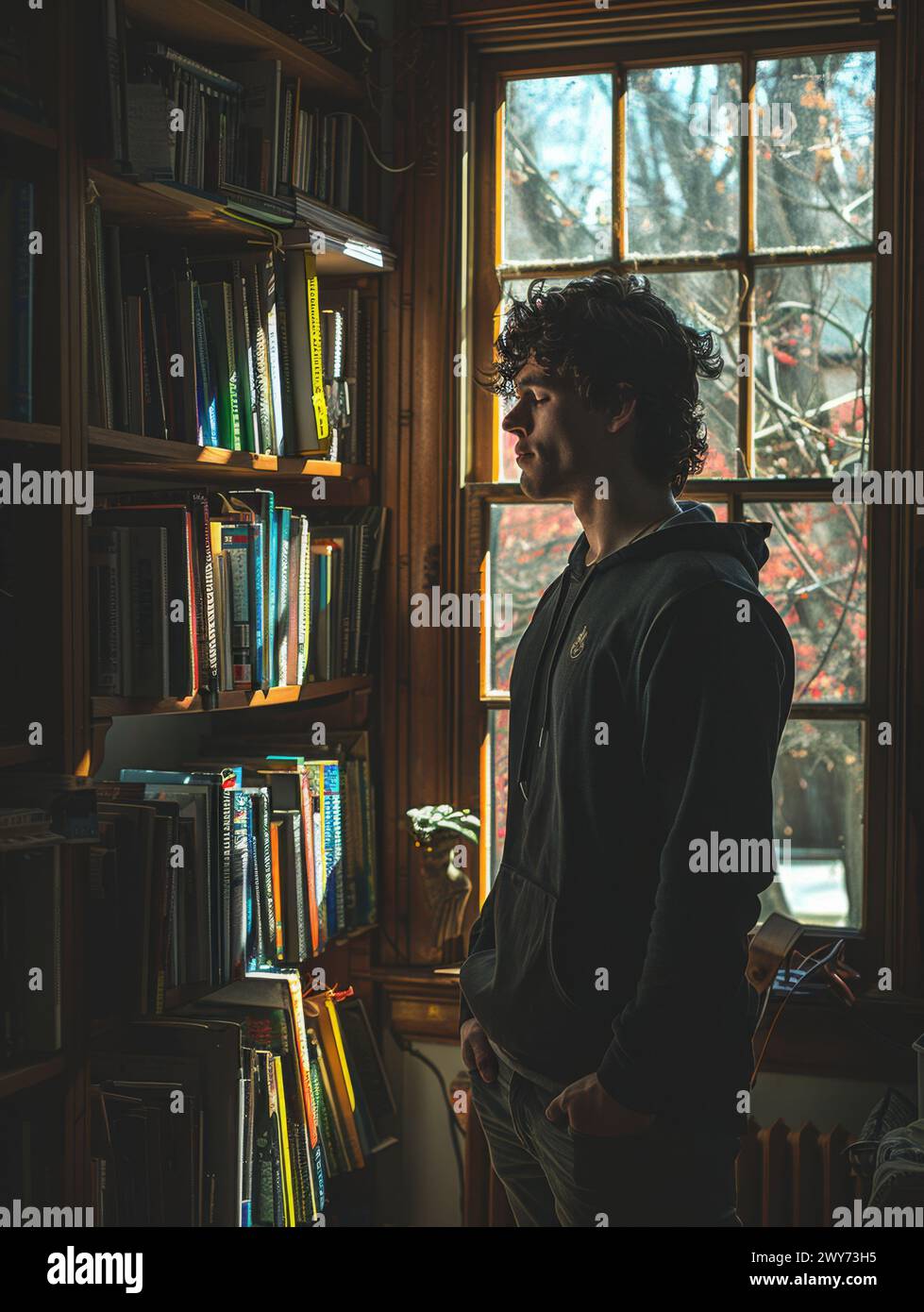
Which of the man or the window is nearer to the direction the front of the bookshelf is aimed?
the man

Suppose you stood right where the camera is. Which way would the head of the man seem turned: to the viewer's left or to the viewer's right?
to the viewer's left

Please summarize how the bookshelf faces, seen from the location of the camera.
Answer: facing the viewer and to the right of the viewer

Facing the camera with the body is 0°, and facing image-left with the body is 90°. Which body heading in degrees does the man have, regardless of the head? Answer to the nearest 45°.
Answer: approximately 45°

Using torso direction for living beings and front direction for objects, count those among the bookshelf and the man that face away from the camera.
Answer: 0
